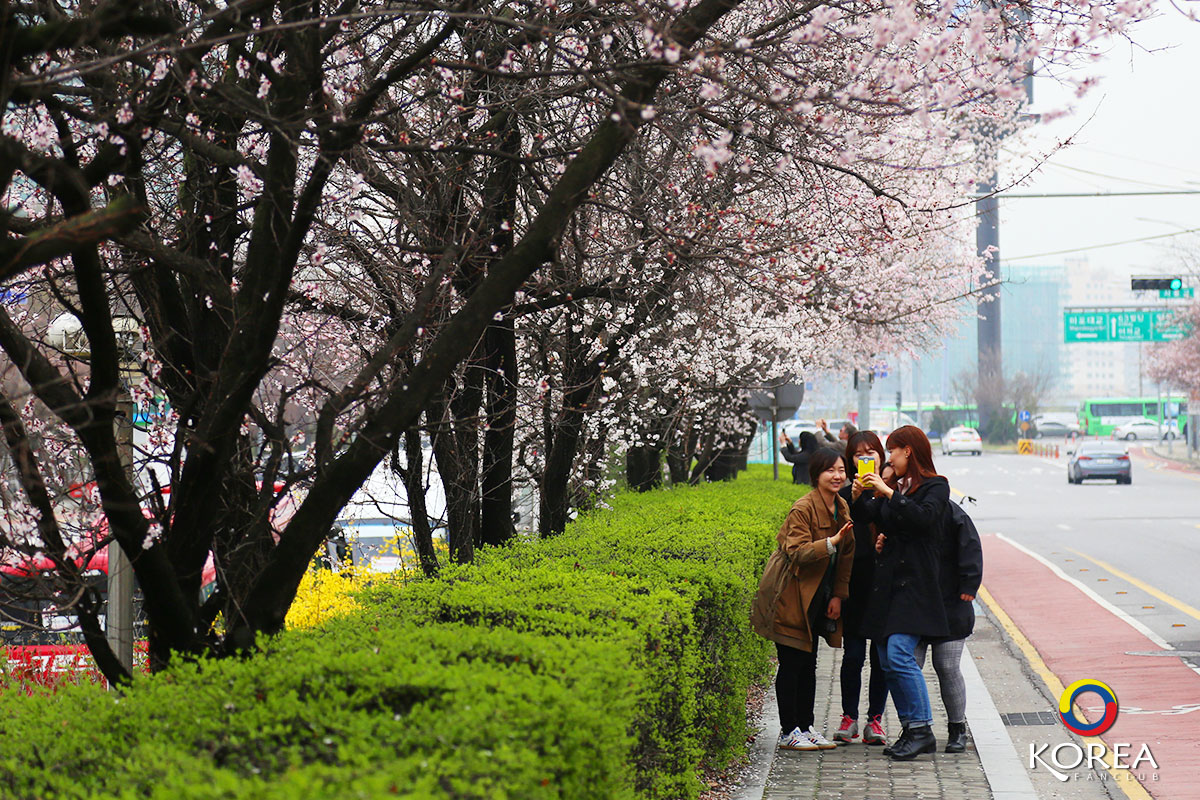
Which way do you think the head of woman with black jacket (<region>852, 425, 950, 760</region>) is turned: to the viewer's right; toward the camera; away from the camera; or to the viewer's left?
to the viewer's left

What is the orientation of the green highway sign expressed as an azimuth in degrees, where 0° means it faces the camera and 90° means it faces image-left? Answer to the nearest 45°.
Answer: approximately 0°

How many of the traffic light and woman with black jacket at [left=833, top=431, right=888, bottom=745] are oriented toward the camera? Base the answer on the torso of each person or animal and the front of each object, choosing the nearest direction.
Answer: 2

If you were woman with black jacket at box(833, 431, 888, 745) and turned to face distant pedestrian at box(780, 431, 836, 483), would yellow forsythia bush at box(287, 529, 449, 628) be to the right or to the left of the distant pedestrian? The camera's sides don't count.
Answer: left

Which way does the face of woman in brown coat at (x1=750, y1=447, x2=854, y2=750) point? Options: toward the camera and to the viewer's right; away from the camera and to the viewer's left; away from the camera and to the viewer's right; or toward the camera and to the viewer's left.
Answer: toward the camera and to the viewer's right

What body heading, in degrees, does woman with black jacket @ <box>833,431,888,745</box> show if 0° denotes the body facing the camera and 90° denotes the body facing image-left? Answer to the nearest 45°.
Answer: approximately 0°

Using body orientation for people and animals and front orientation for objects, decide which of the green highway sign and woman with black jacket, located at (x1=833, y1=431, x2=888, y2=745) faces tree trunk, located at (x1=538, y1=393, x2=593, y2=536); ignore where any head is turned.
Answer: the green highway sign

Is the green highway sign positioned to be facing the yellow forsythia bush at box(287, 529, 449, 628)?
yes

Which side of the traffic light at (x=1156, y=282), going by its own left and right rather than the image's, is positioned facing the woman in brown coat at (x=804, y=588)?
front
